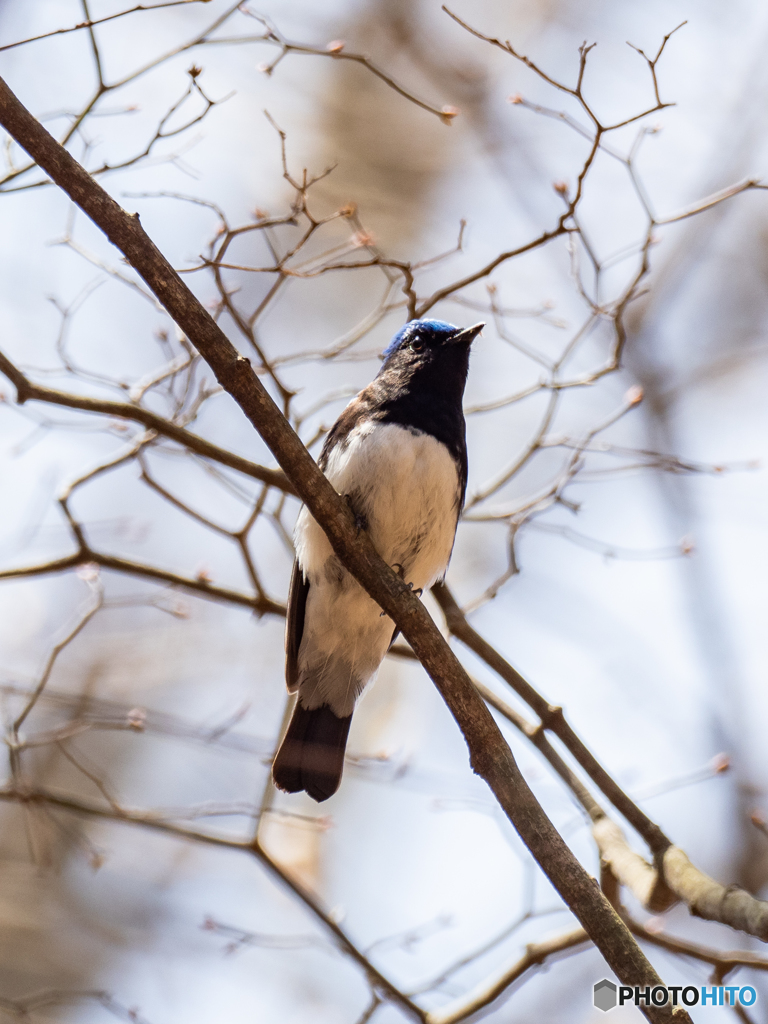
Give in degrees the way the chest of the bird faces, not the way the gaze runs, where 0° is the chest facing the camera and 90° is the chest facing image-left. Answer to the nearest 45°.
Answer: approximately 315°

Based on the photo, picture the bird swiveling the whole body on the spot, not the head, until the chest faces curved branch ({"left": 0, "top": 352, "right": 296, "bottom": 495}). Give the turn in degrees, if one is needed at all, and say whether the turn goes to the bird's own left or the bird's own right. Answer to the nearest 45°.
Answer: approximately 90° to the bird's own right
